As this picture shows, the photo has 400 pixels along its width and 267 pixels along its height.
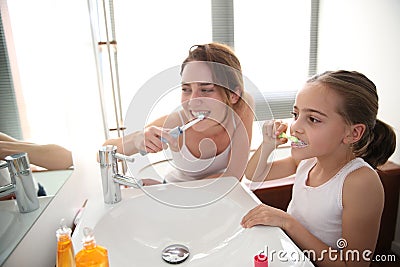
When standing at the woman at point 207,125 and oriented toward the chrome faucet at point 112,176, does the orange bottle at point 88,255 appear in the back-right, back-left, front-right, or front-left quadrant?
front-left

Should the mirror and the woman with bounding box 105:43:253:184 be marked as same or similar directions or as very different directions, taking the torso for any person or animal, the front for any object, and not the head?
very different directions

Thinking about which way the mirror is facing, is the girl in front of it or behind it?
in front

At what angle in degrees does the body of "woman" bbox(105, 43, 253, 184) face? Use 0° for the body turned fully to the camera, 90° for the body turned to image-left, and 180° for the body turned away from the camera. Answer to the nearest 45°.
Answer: approximately 45°

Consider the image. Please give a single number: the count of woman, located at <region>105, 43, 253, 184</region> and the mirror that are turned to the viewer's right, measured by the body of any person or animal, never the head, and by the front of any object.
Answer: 1

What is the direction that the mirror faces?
to the viewer's right
